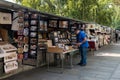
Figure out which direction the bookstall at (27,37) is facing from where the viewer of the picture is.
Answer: facing the viewer and to the right of the viewer
